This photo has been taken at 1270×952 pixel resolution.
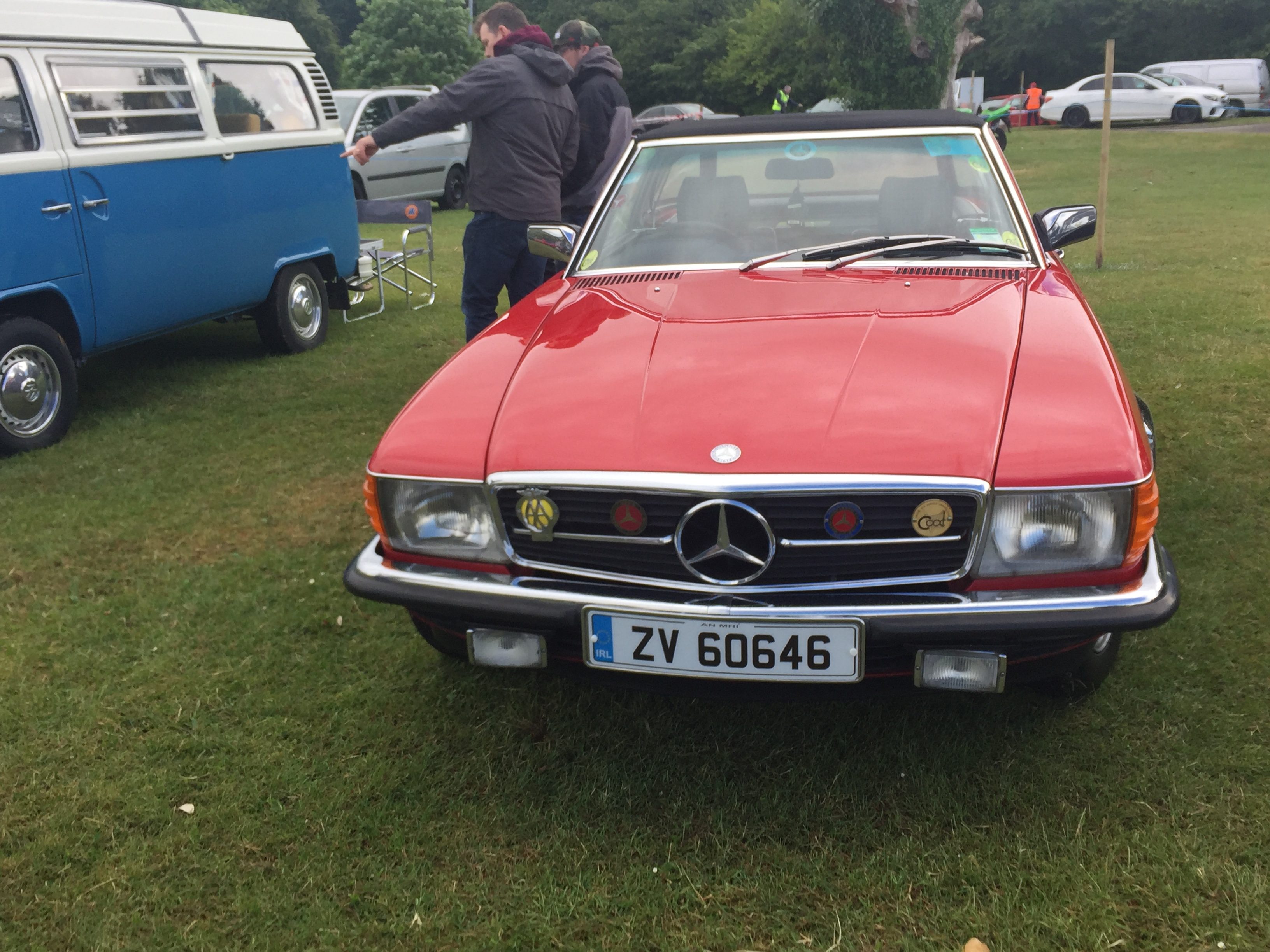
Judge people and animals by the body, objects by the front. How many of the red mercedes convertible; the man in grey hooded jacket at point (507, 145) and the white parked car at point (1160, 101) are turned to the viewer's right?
1

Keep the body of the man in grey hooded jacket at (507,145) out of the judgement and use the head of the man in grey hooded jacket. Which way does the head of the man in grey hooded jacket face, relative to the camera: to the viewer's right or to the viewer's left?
to the viewer's left

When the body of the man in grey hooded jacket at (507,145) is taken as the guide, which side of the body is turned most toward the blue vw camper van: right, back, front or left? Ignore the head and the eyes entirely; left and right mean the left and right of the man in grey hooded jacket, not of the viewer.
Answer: front

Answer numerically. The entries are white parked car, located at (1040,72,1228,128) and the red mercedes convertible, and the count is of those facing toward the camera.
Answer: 1

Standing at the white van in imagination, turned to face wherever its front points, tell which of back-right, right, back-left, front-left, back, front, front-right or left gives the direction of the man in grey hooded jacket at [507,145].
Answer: left

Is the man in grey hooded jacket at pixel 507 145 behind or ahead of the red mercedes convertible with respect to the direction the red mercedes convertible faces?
behind

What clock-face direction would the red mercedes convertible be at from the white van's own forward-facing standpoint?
The red mercedes convertible is roughly at 9 o'clock from the white van.

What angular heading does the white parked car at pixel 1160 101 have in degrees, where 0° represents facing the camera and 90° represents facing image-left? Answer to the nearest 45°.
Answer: approximately 270°

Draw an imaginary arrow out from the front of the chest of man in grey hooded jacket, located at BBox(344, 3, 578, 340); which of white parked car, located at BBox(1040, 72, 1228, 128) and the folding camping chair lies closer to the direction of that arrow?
the folding camping chair

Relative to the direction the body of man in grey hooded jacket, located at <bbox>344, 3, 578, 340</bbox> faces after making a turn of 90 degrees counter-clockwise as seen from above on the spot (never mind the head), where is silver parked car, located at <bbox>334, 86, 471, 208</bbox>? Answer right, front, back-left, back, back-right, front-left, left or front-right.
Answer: back-right

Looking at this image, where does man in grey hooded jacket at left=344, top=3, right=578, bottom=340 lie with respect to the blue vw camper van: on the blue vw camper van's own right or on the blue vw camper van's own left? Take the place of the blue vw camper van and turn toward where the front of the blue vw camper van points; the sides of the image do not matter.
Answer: on the blue vw camper van's own left

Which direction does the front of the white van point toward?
to the viewer's left
